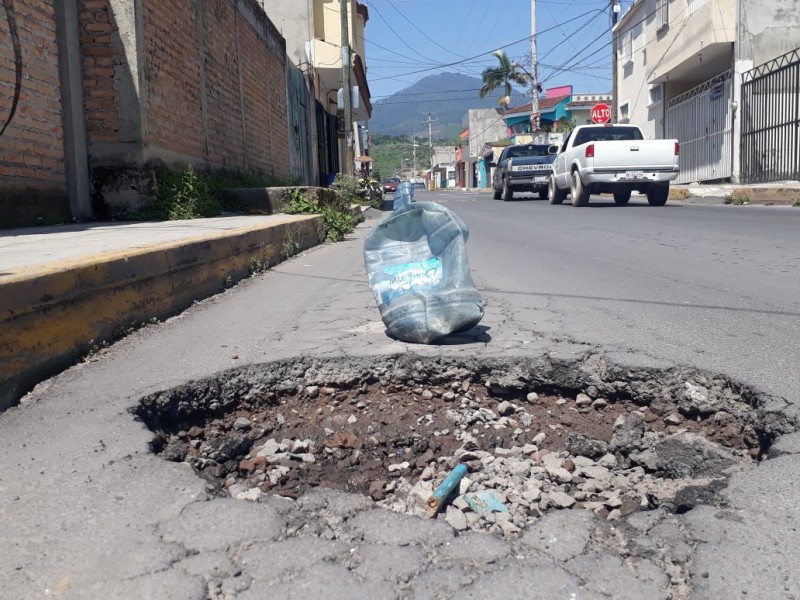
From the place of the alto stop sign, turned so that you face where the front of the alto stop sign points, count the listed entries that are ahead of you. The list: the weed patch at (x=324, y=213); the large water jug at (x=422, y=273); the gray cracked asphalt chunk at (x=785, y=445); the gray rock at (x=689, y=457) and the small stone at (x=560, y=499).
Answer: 5

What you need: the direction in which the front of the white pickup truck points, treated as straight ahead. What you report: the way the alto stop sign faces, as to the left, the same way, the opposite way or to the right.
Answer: the opposite way

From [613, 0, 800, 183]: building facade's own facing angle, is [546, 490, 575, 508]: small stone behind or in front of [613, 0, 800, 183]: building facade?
in front

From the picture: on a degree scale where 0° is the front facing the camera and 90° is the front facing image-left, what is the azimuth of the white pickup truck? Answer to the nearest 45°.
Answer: approximately 180°

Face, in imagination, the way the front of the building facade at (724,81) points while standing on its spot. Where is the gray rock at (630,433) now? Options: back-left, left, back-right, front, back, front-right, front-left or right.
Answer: front-left

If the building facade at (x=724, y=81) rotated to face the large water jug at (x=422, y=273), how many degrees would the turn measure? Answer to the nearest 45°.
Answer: approximately 45° to its left

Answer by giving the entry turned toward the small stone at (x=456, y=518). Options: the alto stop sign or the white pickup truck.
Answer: the alto stop sign

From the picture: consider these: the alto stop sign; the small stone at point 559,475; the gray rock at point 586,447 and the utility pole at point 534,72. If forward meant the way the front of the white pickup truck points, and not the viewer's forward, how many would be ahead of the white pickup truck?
2

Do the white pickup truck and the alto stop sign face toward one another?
yes

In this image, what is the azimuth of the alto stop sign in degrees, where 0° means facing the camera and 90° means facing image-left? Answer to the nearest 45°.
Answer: approximately 0°

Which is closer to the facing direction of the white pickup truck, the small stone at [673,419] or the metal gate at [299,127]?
the metal gate

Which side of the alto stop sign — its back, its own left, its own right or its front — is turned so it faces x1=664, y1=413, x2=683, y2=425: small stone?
front

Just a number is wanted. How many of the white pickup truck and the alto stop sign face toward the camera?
1

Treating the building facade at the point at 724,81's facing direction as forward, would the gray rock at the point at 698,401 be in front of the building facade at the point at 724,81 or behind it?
in front

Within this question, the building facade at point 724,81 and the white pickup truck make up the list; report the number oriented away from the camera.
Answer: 1

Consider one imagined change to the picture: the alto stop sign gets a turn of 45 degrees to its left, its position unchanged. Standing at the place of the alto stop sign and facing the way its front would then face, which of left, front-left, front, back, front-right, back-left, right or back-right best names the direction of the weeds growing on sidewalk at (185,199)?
front-right

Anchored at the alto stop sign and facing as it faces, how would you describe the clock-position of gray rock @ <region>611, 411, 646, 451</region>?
The gray rock is roughly at 12 o'clock from the alto stop sign.

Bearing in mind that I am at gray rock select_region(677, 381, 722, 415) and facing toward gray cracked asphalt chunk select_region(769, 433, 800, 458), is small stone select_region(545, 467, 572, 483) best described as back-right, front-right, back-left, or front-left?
front-right

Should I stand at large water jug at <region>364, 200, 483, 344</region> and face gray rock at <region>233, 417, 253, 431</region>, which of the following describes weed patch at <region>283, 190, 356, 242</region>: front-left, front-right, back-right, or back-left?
back-right

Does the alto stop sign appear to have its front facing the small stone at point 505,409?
yes

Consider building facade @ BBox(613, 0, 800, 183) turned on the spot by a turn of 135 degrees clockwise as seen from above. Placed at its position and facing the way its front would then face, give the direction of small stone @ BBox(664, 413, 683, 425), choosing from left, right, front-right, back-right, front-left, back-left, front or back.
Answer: back

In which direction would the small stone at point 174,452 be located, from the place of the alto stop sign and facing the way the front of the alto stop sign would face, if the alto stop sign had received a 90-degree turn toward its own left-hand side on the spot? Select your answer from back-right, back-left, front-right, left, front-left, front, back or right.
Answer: right
